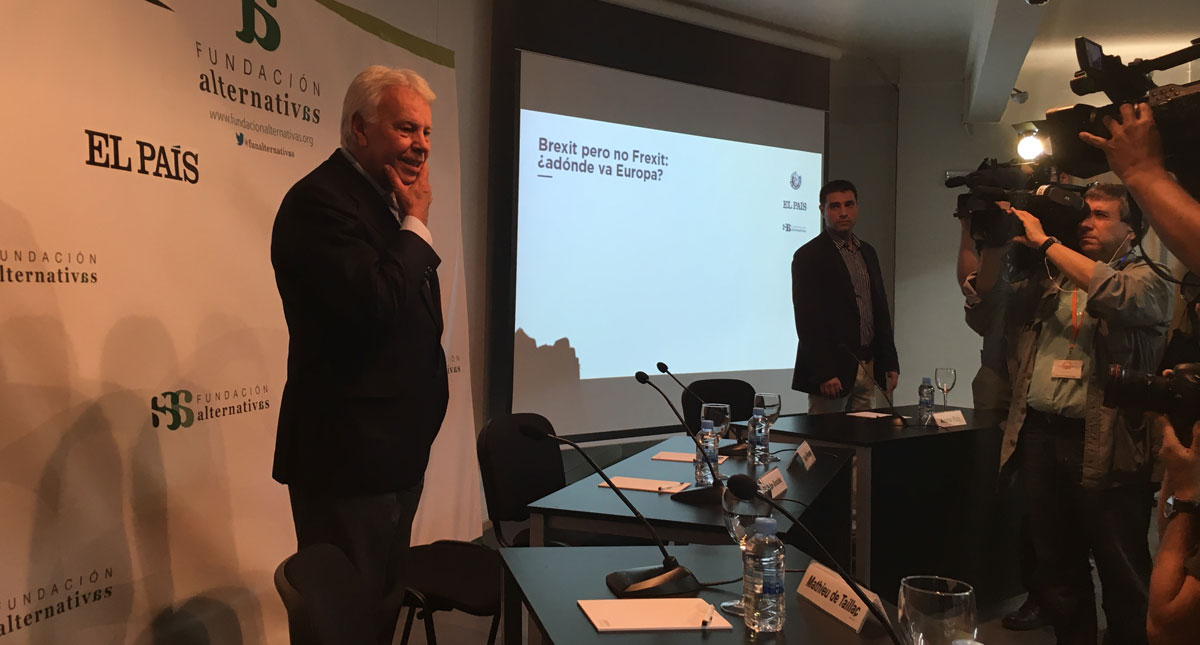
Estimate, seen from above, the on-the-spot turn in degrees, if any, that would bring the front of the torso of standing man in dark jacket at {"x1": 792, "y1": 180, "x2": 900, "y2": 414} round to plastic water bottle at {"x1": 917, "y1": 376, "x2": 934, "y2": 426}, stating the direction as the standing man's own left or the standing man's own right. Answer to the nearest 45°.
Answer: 0° — they already face it

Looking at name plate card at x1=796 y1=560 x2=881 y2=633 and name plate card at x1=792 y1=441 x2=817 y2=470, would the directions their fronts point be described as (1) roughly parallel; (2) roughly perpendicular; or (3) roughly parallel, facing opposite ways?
roughly parallel

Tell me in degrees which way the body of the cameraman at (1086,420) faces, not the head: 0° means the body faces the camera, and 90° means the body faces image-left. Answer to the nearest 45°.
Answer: approximately 45°

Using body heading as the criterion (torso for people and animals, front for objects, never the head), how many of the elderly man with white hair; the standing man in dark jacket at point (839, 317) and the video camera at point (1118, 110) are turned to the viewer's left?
1

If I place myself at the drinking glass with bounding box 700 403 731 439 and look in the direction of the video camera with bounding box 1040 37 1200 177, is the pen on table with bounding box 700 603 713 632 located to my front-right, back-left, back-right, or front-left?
front-right

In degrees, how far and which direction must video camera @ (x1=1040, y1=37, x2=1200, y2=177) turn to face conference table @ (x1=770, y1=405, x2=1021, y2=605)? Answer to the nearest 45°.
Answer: approximately 90° to its right

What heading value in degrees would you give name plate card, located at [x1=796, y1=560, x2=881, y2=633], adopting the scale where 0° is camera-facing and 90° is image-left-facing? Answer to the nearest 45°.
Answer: approximately 45°

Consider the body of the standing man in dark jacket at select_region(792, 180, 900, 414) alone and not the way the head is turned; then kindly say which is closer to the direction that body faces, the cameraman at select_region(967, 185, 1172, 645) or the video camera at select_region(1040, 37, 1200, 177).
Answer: the cameraman

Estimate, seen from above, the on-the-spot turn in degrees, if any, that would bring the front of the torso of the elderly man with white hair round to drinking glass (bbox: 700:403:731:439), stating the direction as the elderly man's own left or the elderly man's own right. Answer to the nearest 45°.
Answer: approximately 90° to the elderly man's own left

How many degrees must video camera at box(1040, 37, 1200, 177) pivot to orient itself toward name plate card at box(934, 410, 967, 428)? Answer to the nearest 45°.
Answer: approximately 90° to its right

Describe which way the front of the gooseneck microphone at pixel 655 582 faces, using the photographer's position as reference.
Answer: facing to the left of the viewer

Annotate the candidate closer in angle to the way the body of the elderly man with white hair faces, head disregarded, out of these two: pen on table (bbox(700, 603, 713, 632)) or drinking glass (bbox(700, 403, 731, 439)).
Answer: the pen on table

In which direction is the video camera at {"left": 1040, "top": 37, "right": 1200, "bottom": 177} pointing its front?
to the viewer's left

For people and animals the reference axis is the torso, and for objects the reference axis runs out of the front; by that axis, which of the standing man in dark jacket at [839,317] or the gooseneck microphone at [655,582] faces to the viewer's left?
the gooseneck microphone

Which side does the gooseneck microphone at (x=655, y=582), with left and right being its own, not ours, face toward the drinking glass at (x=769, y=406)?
right

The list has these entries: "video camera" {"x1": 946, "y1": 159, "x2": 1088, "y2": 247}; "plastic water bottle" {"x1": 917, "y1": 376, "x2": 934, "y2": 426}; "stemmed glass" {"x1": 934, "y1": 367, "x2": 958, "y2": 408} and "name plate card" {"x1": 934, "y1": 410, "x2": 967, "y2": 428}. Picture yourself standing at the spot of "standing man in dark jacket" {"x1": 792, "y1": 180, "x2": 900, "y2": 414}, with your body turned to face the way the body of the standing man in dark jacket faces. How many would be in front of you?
4

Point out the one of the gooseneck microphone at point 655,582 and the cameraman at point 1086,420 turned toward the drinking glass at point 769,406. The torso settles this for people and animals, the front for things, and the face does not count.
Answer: the cameraman
